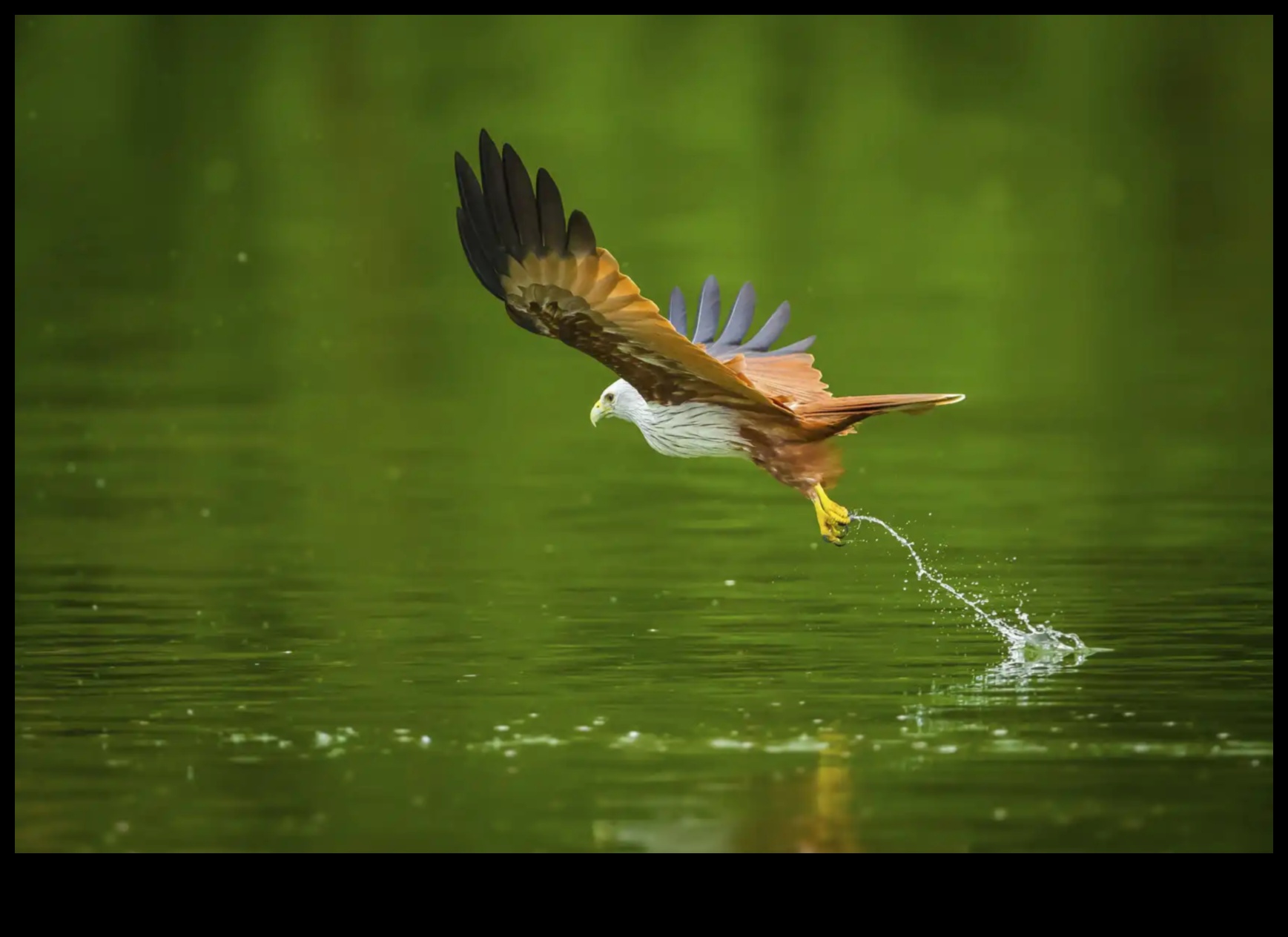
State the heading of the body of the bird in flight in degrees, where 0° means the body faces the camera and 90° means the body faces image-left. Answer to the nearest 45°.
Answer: approximately 90°
